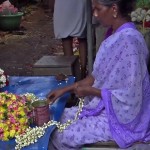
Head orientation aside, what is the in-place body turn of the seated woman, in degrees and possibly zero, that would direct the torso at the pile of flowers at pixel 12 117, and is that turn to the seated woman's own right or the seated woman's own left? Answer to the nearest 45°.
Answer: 0° — they already face it

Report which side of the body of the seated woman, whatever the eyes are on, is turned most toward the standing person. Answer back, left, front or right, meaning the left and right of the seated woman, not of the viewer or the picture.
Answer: right

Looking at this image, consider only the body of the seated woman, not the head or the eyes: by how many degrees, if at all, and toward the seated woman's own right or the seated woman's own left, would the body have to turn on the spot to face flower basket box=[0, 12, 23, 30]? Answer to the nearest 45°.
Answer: approximately 90° to the seated woman's own right

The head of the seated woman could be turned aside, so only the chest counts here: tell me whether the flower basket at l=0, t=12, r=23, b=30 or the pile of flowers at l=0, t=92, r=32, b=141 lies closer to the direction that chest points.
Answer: the pile of flowers

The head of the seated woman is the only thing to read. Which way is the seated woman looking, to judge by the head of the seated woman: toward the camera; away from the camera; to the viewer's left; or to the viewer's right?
to the viewer's left

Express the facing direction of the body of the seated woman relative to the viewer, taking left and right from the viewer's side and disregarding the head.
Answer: facing to the left of the viewer
